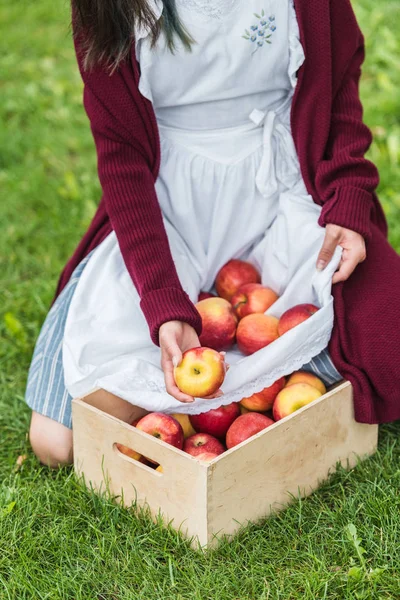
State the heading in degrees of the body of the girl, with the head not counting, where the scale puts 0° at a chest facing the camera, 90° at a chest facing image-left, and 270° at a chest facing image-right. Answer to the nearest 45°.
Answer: approximately 0°

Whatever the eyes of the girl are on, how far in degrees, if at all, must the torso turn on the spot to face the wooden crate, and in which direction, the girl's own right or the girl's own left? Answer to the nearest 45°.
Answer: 0° — they already face it

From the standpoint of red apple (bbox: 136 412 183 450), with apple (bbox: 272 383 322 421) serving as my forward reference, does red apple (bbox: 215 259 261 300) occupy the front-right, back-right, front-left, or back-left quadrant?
front-left

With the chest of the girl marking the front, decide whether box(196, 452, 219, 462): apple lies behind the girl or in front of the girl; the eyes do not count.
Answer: in front

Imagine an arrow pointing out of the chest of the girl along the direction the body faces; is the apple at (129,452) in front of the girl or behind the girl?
in front
